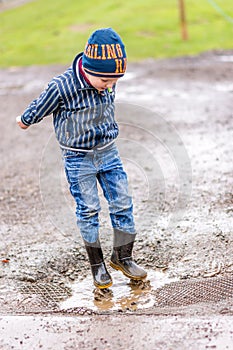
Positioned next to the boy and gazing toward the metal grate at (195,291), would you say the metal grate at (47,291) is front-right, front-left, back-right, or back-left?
back-right

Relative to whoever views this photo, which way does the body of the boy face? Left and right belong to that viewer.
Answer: facing the viewer and to the right of the viewer
